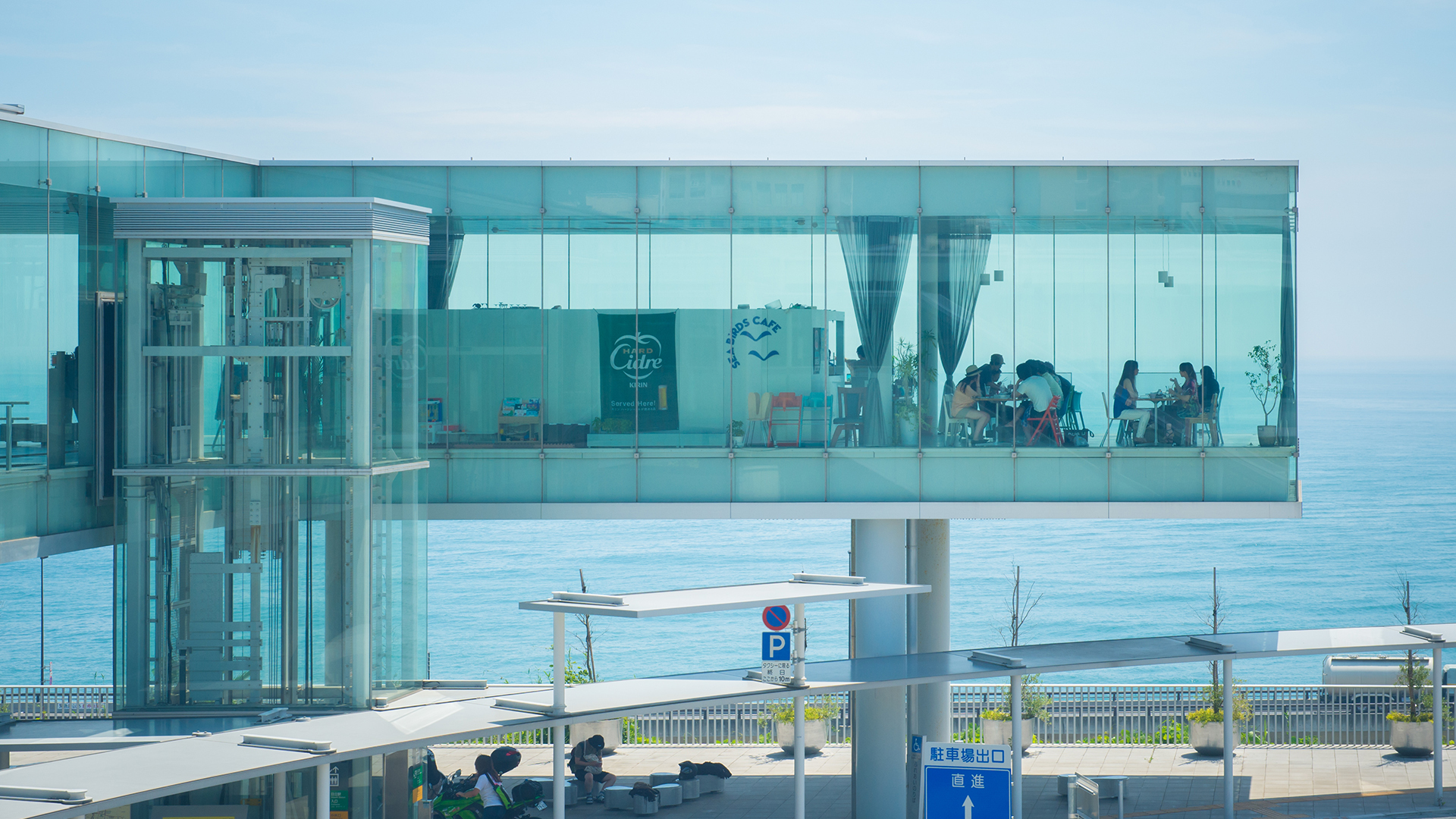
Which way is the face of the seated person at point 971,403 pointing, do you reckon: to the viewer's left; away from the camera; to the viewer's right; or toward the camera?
to the viewer's right

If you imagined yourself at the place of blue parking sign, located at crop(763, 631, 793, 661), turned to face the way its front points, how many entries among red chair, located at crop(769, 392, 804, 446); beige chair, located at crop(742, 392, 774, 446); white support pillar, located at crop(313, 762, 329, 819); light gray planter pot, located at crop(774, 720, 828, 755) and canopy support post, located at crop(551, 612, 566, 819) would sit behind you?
3

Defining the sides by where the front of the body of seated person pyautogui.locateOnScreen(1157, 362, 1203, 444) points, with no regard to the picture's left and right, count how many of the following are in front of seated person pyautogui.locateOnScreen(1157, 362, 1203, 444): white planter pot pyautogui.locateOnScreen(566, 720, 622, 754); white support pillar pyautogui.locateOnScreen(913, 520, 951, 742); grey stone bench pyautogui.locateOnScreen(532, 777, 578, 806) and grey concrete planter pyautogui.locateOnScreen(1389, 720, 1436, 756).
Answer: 3

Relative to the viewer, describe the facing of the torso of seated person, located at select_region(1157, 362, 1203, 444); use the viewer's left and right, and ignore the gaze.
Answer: facing to the left of the viewer

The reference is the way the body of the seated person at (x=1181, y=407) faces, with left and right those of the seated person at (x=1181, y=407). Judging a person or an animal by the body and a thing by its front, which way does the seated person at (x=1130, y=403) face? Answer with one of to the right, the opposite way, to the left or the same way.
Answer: the opposite way

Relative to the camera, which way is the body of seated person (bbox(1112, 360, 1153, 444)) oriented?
to the viewer's right

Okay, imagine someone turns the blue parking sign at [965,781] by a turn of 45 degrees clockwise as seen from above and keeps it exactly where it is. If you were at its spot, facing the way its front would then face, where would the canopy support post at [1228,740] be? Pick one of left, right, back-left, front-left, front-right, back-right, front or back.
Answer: back

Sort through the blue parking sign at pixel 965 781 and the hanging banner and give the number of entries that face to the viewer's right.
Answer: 0

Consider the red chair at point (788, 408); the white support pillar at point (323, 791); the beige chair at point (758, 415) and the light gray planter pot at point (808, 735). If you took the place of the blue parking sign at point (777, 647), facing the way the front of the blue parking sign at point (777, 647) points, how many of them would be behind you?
3

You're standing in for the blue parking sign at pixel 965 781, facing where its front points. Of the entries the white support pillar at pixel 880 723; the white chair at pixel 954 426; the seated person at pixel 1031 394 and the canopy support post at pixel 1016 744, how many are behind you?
4

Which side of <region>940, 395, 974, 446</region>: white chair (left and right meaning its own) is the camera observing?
right

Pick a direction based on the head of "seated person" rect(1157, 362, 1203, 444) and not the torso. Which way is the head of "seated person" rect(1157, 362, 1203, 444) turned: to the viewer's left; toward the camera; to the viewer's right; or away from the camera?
to the viewer's left

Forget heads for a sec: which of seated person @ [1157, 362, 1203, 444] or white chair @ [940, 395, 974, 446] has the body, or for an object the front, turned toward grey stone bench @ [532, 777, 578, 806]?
the seated person

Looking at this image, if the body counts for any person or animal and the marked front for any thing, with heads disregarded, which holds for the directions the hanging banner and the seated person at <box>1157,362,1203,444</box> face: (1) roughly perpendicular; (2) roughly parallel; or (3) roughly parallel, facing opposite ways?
roughly perpendicular

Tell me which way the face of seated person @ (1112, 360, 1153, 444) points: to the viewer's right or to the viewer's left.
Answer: to the viewer's right
